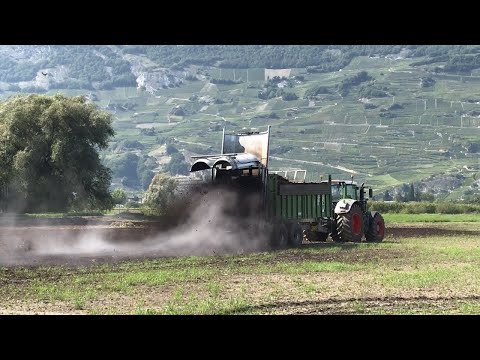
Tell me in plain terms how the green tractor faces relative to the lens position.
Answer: facing away from the viewer and to the right of the viewer
